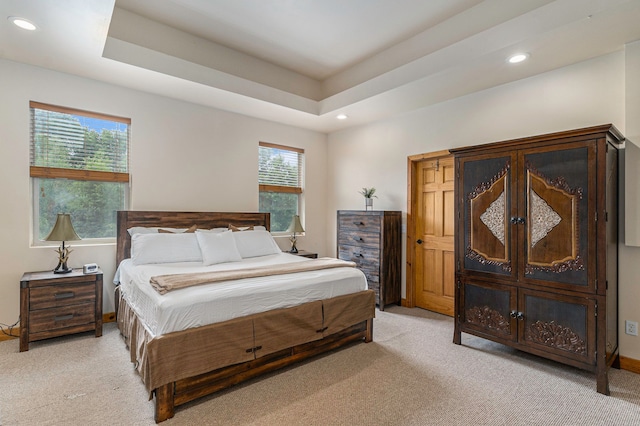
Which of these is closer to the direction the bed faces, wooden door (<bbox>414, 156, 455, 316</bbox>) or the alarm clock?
the wooden door

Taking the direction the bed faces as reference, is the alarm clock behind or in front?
behind

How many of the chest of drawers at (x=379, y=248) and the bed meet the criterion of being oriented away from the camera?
0

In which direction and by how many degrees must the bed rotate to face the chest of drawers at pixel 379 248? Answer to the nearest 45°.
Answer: approximately 90° to its left

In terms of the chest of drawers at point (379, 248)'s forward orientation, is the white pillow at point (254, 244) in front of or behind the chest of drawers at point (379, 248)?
in front

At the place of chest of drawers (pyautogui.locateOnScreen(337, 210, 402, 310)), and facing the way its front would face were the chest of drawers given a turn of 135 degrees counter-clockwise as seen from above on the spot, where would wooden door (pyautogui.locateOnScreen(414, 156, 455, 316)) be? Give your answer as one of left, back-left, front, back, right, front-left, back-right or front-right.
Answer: front

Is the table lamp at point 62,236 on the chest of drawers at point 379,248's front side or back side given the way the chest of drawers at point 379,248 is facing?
on the front side

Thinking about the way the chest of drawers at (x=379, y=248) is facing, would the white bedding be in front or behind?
in front

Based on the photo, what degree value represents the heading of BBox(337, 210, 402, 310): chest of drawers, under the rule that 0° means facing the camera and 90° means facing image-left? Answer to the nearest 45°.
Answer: approximately 45°

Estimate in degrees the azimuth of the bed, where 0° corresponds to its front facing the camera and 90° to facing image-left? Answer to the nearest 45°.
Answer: approximately 315°
